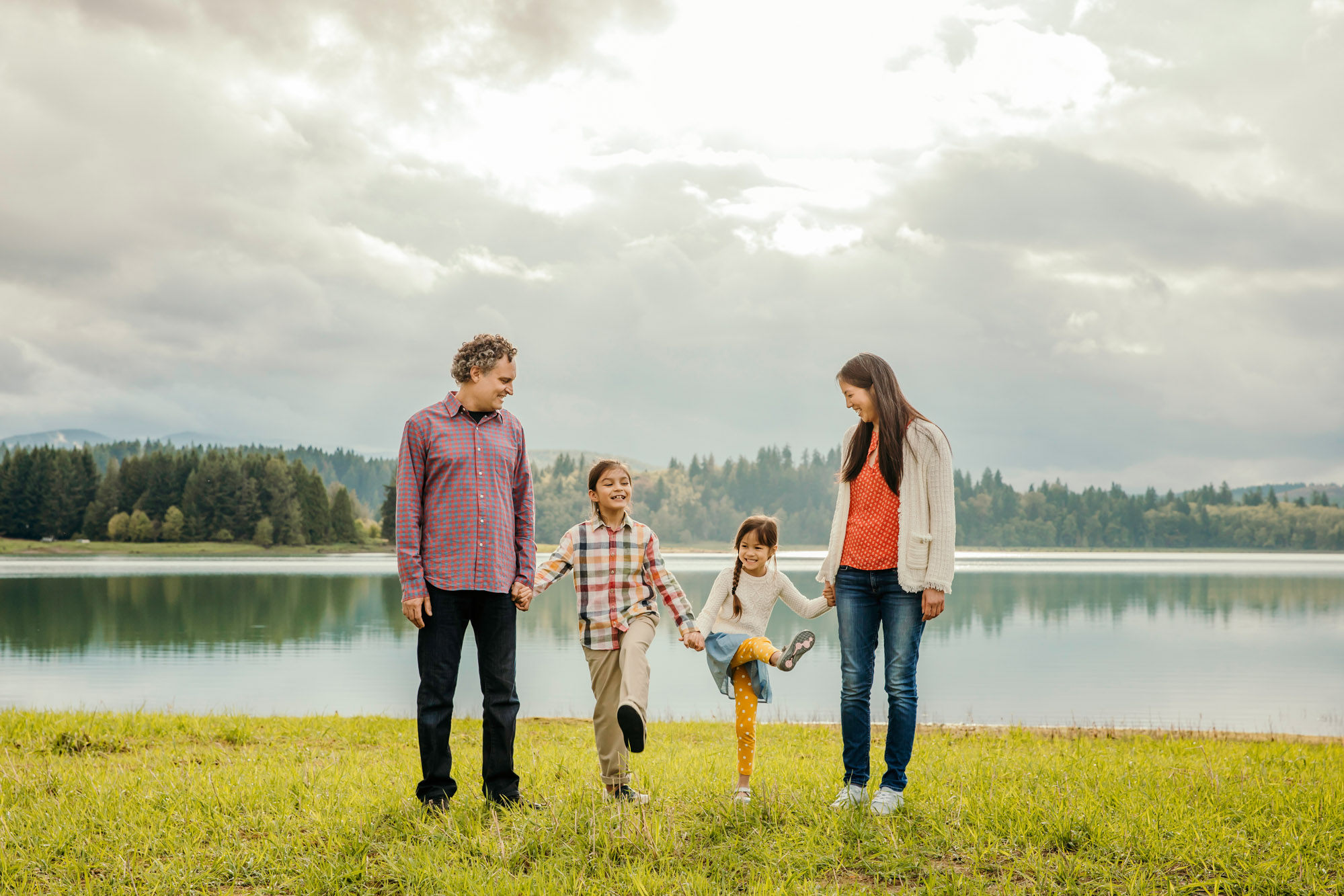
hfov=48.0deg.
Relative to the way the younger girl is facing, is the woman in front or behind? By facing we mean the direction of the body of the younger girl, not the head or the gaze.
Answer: in front

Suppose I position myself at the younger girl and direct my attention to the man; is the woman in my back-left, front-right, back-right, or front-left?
back-left

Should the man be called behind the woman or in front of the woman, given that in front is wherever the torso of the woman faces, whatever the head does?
in front

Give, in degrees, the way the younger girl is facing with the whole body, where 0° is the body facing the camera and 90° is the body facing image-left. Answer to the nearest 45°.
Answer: approximately 315°

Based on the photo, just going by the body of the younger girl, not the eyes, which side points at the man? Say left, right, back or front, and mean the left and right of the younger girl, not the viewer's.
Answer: right

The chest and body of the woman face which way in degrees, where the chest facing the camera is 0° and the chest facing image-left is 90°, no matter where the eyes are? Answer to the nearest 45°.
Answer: approximately 45°

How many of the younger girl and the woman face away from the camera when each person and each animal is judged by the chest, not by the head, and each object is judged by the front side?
0

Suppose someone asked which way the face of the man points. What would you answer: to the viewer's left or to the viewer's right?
to the viewer's right
